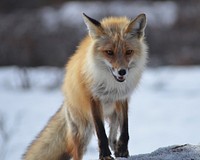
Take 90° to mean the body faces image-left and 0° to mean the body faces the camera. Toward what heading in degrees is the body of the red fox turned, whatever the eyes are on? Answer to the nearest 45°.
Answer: approximately 315°
